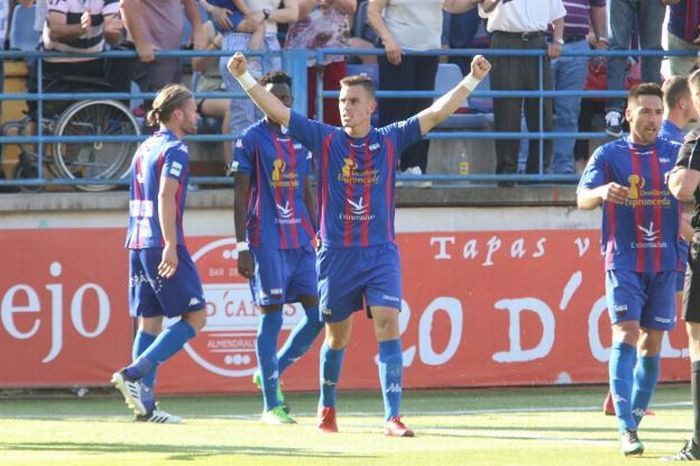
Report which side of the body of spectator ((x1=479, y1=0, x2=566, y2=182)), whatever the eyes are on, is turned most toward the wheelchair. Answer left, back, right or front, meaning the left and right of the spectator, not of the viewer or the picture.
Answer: right

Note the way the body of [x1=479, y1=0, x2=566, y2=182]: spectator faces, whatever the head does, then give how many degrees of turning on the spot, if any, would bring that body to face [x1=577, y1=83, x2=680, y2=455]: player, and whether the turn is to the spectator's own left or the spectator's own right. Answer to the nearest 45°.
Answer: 0° — they already face them

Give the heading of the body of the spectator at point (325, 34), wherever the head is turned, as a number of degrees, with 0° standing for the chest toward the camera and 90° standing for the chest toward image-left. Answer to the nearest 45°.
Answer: approximately 0°

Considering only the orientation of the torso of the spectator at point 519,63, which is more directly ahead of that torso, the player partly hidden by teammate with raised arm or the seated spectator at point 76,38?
the player partly hidden by teammate with raised arm

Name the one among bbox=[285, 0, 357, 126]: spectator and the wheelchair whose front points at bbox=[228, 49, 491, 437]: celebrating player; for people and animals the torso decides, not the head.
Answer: the spectator

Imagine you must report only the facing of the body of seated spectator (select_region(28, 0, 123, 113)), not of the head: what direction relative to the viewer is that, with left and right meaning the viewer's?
facing the viewer

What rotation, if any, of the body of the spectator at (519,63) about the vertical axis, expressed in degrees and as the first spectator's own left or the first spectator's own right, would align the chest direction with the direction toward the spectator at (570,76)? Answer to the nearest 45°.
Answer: approximately 135° to the first spectator's own left

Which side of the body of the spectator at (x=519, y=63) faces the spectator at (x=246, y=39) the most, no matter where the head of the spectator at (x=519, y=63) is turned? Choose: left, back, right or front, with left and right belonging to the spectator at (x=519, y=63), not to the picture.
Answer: right

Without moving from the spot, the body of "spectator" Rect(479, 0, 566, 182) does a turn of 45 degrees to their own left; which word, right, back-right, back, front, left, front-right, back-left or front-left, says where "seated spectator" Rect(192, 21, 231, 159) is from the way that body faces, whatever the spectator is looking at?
back-right

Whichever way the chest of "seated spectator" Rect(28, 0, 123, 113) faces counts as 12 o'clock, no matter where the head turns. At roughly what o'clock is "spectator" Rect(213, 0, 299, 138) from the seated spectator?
The spectator is roughly at 9 o'clock from the seated spectator.
